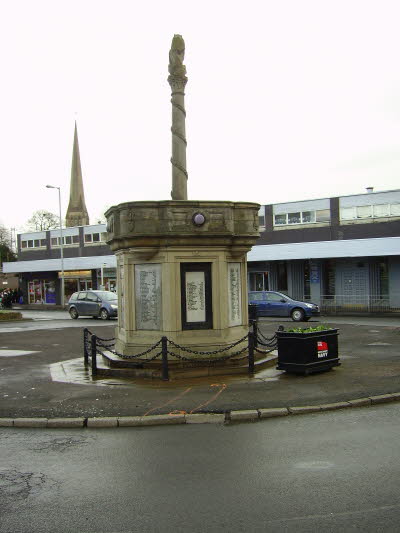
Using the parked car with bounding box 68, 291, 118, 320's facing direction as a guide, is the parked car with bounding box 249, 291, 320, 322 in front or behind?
in front

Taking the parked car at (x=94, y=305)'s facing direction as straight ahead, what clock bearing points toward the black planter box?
The black planter box is roughly at 1 o'clock from the parked car.

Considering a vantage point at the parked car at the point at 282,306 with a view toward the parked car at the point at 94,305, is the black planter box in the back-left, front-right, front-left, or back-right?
back-left

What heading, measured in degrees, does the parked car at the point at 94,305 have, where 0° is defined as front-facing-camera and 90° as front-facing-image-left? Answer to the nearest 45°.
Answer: approximately 315°

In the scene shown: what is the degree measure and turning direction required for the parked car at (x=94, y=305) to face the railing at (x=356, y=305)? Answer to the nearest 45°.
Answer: approximately 45° to its left

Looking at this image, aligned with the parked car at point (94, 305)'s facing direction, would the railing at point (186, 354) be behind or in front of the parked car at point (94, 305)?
in front

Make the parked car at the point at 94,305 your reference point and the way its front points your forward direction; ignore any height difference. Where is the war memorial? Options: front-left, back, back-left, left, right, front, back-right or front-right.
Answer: front-right
